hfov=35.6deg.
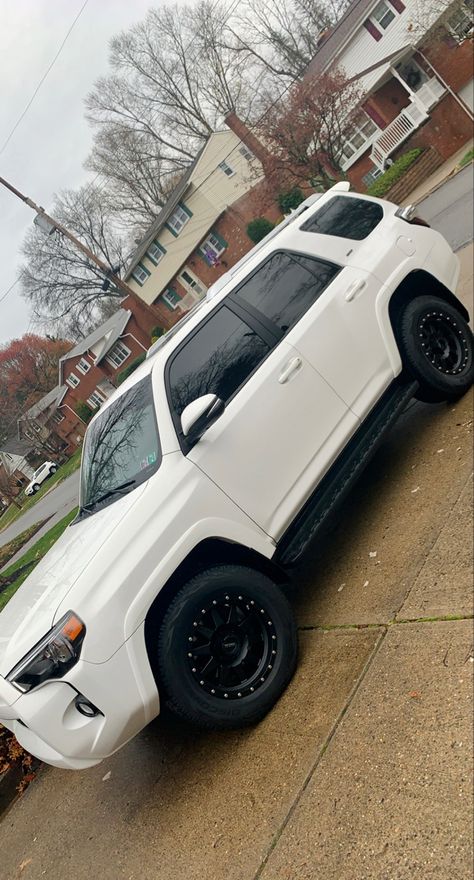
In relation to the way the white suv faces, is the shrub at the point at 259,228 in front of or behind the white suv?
behind

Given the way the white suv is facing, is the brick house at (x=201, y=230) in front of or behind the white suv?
behind

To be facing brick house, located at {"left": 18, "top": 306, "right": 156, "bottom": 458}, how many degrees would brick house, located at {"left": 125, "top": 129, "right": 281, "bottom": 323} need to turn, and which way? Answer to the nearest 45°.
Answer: approximately 45° to its right

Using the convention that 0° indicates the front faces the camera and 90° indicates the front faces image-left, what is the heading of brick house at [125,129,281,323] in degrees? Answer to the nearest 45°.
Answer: approximately 45°

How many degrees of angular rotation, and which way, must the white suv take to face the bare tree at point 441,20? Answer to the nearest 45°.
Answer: approximately 180°

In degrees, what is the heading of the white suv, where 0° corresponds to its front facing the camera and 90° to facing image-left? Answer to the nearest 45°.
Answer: approximately 45°

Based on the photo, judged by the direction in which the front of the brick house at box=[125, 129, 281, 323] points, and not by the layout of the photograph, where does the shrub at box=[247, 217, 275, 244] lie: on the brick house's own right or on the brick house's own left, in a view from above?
on the brick house's own left

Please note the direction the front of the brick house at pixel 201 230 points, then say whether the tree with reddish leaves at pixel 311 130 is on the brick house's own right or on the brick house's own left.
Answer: on the brick house's own left

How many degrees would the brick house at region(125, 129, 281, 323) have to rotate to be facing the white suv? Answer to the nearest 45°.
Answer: approximately 45° to its left
